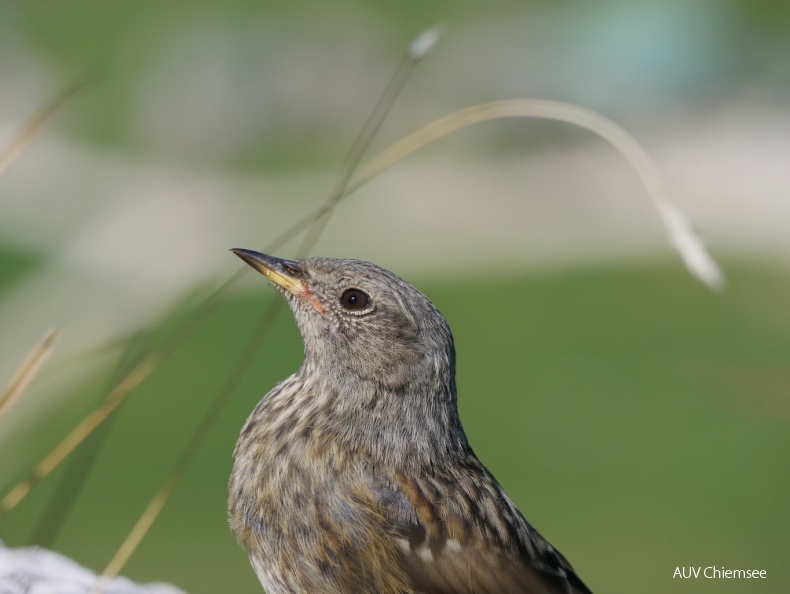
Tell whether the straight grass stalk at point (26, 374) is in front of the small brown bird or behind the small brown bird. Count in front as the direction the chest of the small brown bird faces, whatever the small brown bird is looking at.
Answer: in front

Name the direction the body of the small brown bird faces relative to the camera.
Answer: to the viewer's left

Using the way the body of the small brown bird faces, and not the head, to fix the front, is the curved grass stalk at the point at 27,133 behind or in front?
in front
